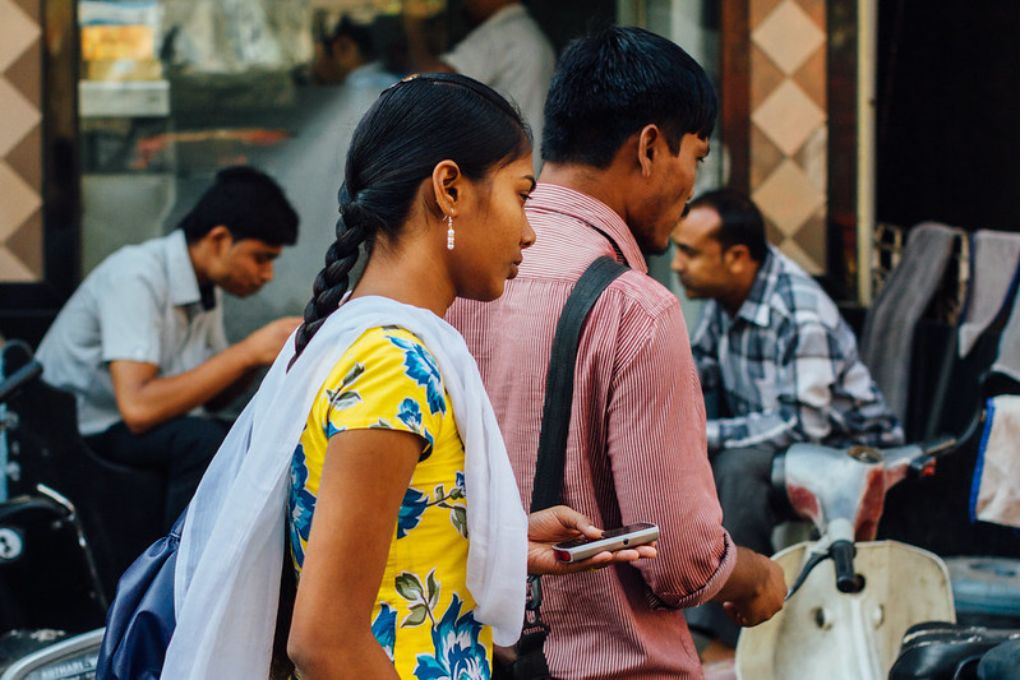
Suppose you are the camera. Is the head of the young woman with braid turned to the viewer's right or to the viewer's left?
to the viewer's right

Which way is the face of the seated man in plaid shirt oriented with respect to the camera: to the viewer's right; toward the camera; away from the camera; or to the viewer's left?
to the viewer's left

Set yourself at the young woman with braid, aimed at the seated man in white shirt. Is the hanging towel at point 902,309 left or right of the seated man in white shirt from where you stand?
right

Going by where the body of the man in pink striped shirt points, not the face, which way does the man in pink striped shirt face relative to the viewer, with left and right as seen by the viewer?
facing away from the viewer and to the right of the viewer

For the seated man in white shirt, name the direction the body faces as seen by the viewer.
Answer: to the viewer's right

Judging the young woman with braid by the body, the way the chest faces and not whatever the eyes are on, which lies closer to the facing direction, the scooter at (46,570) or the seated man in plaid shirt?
the seated man in plaid shirt

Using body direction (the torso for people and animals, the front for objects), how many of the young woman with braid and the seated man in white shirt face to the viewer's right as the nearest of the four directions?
2

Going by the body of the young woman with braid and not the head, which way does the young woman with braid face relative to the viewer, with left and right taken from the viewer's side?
facing to the right of the viewer
